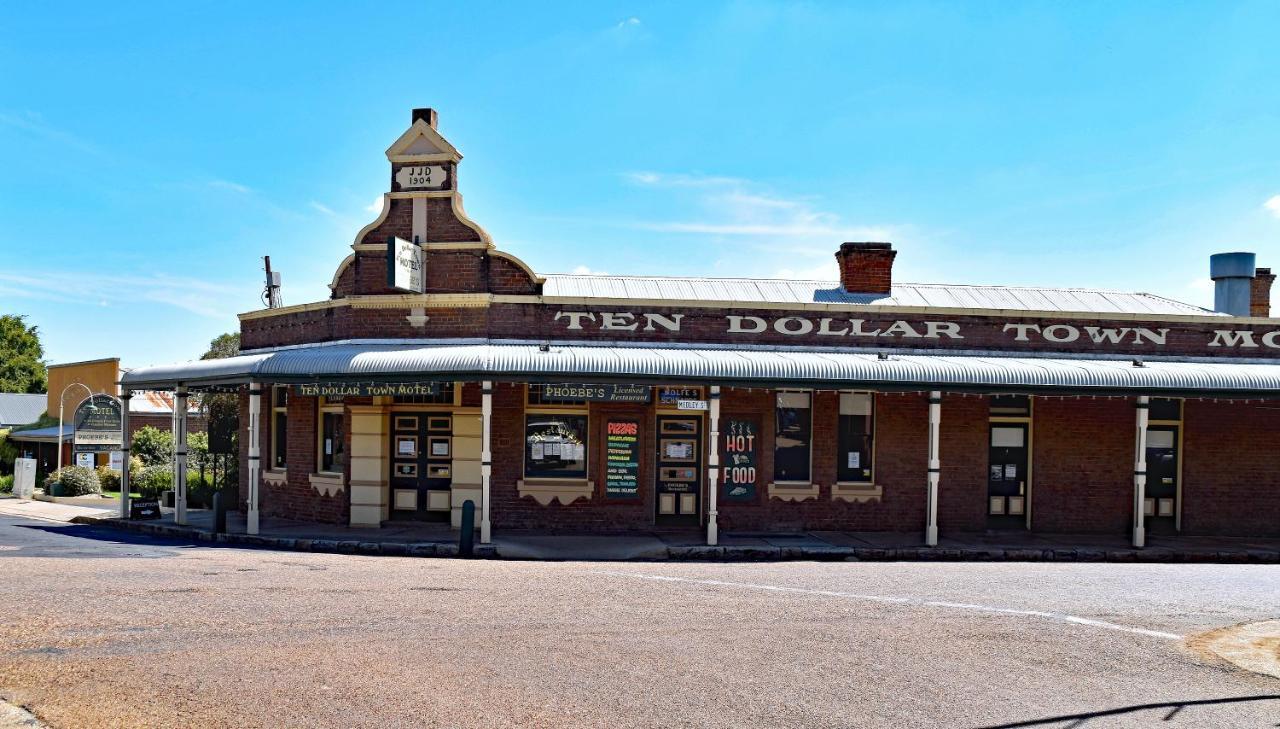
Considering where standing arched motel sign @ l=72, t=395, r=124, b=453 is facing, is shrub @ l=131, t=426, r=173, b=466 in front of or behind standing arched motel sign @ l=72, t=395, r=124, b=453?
behind

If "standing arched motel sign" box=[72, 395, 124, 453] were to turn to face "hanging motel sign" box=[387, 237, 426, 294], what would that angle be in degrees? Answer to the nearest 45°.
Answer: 0° — it already faces it

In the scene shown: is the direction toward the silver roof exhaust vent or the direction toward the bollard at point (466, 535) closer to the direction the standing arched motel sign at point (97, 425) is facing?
the bollard

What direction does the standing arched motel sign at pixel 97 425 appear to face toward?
toward the camera

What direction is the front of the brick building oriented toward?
toward the camera

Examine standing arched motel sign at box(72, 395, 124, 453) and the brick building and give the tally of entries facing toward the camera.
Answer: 2

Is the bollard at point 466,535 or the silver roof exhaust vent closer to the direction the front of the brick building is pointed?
the bollard
